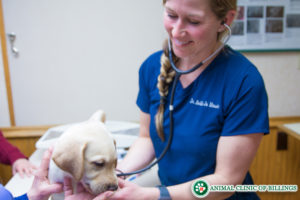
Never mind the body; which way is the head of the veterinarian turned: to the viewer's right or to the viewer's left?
to the viewer's left

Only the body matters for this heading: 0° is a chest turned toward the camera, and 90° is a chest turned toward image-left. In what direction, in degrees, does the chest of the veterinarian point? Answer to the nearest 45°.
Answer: approximately 45°
